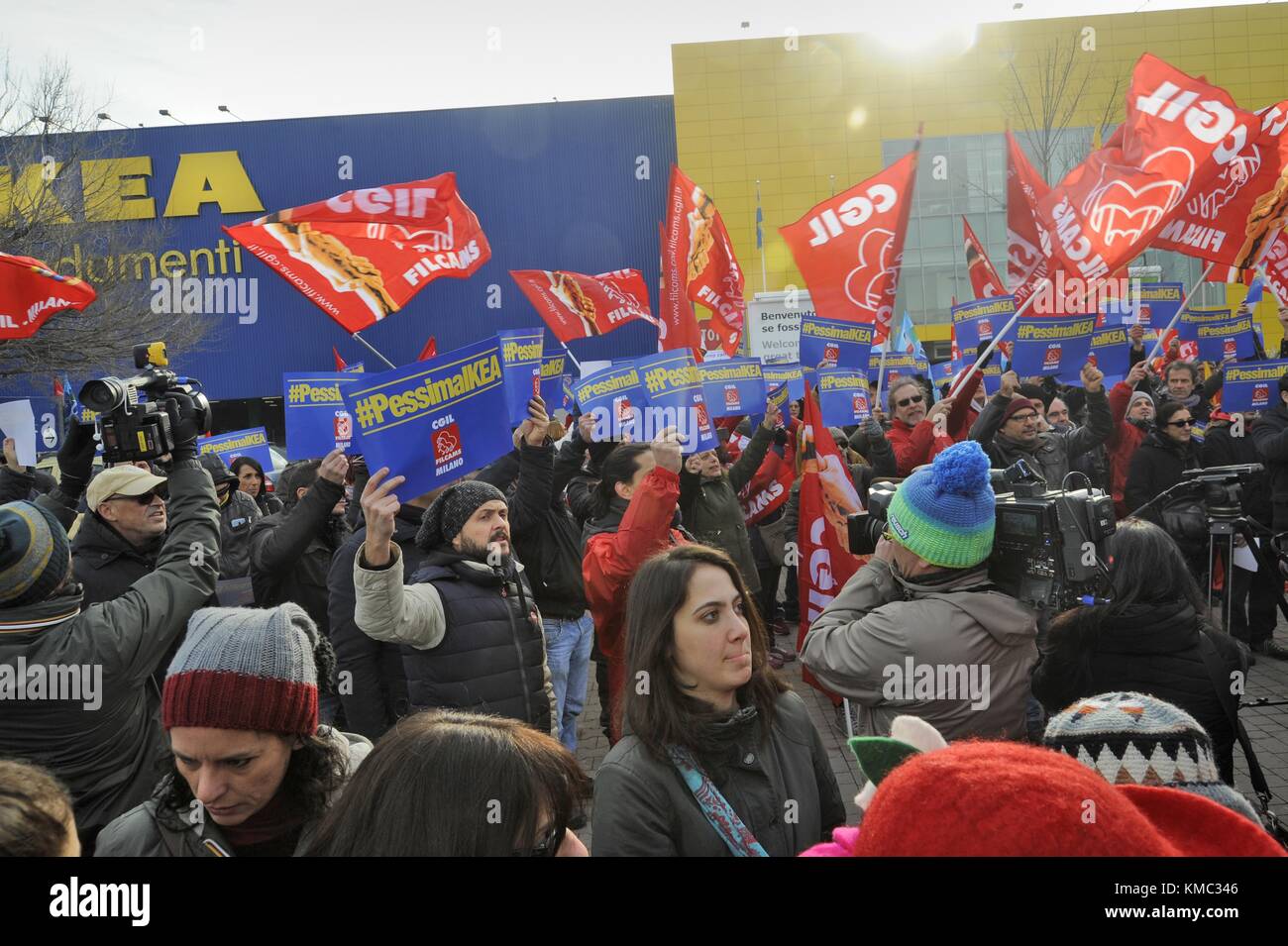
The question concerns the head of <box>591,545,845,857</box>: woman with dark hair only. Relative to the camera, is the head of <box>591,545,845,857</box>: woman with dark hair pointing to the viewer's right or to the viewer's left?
to the viewer's right

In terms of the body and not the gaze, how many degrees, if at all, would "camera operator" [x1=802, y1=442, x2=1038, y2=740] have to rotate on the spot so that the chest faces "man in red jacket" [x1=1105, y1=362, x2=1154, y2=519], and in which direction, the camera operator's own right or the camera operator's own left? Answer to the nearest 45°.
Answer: approximately 45° to the camera operator's own right

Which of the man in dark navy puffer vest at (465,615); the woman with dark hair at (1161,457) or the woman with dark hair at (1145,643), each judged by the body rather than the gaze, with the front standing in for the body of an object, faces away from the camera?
the woman with dark hair at (1145,643)

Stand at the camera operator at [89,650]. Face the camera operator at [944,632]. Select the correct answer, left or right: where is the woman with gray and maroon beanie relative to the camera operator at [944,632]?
right

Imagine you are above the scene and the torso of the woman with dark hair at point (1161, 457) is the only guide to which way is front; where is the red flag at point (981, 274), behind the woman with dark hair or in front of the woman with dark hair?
behind

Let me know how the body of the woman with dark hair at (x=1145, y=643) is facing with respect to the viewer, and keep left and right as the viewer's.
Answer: facing away from the viewer

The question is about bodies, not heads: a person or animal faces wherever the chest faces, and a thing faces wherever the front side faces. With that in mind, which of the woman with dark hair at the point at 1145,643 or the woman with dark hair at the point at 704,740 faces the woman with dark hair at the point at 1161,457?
the woman with dark hair at the point at 1145,643

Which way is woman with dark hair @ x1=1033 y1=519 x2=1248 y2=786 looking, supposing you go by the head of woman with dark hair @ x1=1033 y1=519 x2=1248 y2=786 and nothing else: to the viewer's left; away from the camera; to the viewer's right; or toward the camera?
away from the camera

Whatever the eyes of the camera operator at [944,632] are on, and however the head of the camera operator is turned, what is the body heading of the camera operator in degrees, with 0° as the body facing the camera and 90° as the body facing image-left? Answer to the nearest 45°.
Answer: approximately 135°
